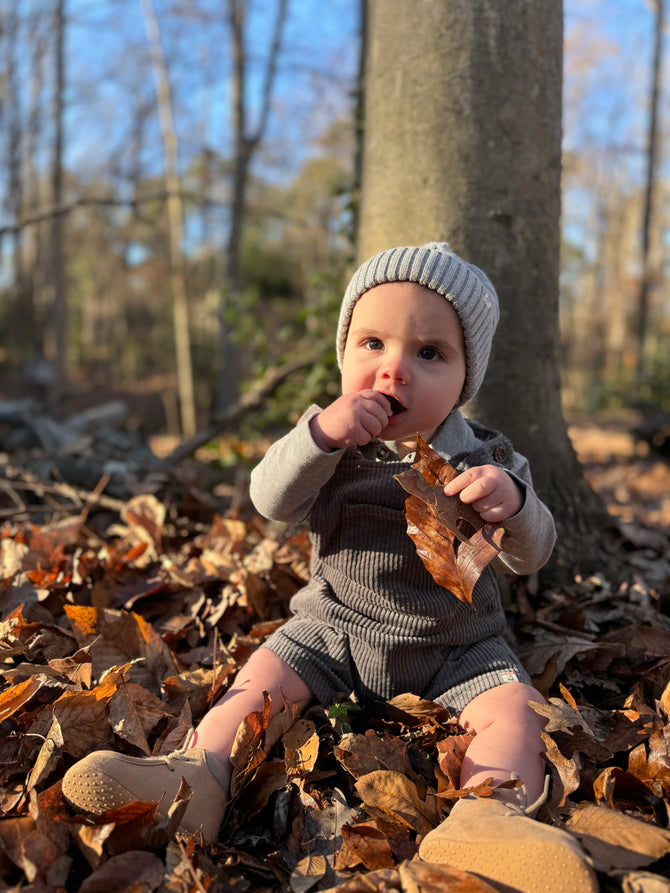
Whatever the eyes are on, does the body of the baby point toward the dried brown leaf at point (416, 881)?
yes

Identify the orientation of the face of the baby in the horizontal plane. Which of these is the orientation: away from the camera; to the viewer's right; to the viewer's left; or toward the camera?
toward the camera

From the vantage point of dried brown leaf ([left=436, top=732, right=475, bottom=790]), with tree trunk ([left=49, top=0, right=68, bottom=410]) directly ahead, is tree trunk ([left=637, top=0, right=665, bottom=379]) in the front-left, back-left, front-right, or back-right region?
front-right

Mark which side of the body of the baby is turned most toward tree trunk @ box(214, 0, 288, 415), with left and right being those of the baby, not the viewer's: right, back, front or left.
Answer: back

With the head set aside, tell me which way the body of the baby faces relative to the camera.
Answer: toward the camera

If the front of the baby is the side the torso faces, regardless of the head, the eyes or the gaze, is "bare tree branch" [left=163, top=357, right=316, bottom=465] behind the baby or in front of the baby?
behind
